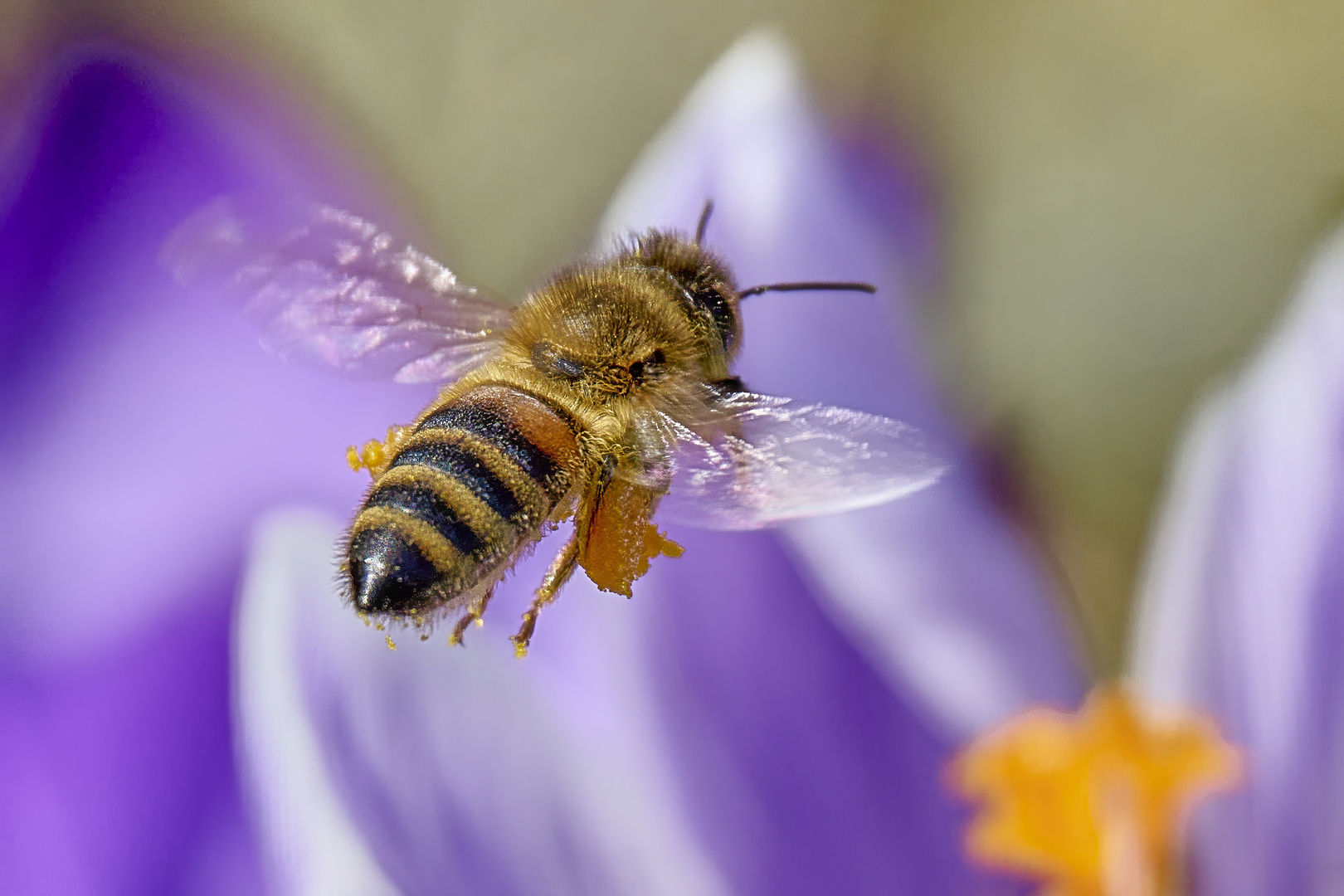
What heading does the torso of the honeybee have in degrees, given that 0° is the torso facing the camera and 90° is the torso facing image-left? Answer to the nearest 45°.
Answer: approximately 225°
